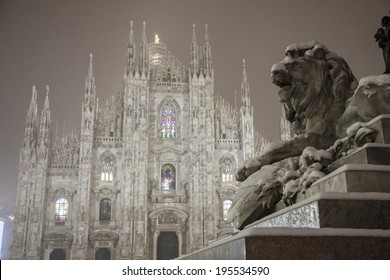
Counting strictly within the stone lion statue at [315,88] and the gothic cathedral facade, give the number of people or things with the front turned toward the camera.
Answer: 1

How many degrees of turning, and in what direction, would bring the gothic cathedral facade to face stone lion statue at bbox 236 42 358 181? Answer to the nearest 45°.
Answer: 0° — it already faces it

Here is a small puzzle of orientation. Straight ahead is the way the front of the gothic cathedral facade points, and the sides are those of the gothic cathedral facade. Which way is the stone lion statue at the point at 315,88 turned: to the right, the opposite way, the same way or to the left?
to the right

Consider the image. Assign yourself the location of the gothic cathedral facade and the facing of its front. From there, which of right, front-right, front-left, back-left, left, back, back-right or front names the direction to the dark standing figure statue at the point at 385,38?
front

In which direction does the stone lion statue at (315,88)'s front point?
to the viewer's left

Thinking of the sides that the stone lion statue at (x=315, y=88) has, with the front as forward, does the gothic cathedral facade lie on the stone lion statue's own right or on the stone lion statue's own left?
on the stone lion statue's own right

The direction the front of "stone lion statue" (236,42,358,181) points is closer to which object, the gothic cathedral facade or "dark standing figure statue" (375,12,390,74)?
the gothic cathedral facade

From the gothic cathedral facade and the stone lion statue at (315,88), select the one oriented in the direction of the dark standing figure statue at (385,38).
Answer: the gothic cathedral facade

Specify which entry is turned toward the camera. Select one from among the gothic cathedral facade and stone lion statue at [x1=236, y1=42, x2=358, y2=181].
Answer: the gothic cathedral facade

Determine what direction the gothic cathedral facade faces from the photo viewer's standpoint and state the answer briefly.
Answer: facing the viewer
